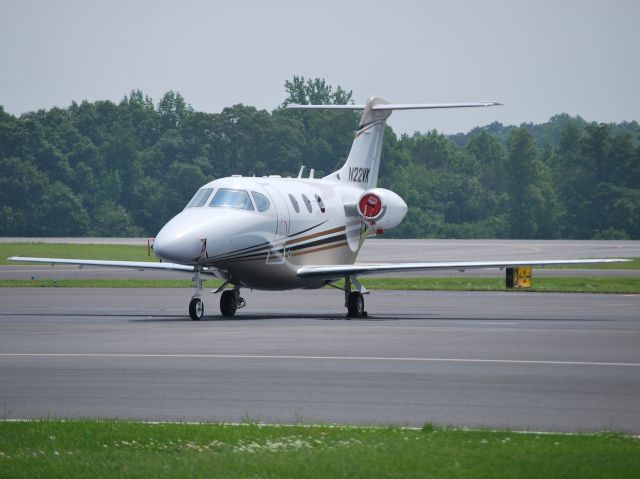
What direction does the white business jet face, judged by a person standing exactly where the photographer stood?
facing the viewer and to the left of the viewer
